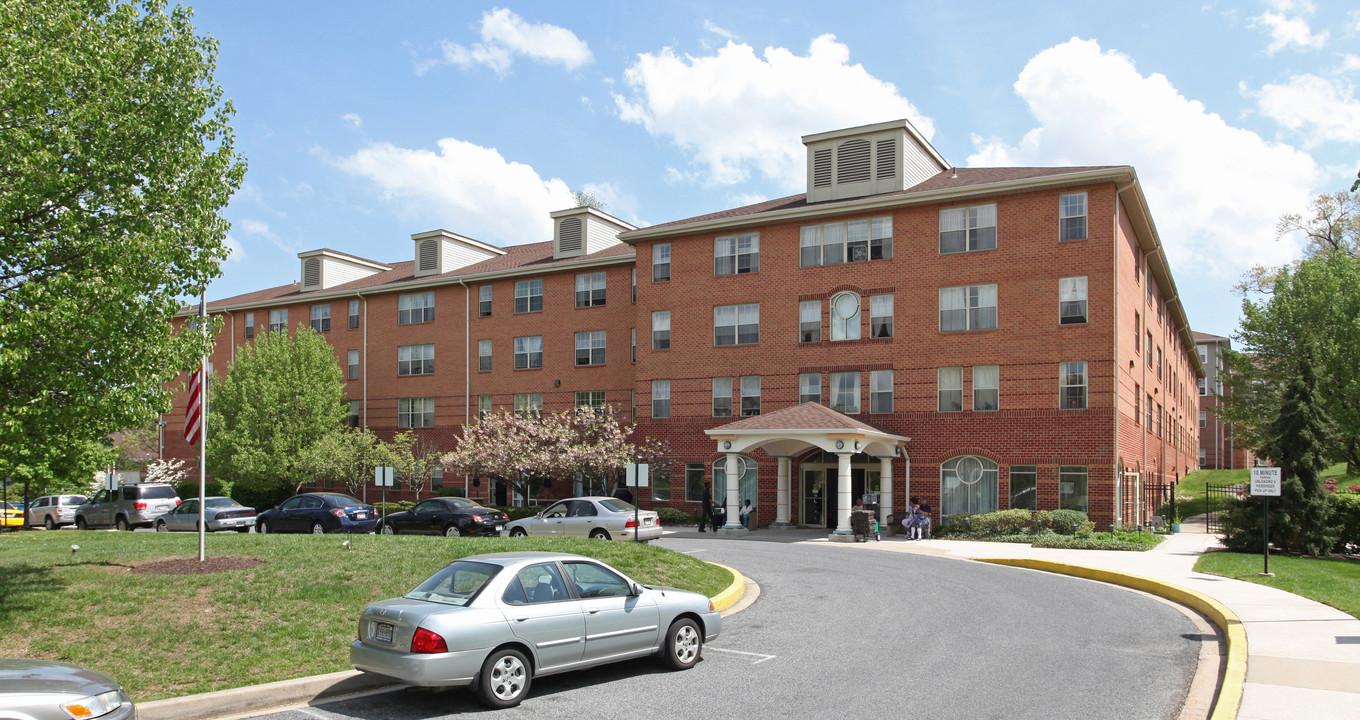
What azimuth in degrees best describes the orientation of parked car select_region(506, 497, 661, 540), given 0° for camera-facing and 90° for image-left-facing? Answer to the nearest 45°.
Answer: approximately 135°

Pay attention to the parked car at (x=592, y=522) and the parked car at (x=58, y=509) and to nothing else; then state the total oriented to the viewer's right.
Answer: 0

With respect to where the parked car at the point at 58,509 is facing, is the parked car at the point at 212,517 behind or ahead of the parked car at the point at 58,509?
behind

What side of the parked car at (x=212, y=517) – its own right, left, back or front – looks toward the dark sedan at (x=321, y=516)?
back

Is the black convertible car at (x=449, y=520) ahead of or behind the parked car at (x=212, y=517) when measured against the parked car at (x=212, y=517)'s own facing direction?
behind

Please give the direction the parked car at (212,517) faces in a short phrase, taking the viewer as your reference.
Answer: facing away from the viewer and to the left of the viewer

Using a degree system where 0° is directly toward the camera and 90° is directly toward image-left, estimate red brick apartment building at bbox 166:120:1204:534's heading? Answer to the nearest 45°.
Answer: approximately 45°

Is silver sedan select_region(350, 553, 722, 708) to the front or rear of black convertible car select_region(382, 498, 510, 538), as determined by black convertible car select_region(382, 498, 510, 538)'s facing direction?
to the rear

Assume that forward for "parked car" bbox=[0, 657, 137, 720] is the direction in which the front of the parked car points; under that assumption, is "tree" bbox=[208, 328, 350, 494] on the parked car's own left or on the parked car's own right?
on the parked car's own left

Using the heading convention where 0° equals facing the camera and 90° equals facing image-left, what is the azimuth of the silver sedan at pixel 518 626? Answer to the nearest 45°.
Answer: approximately 225°
